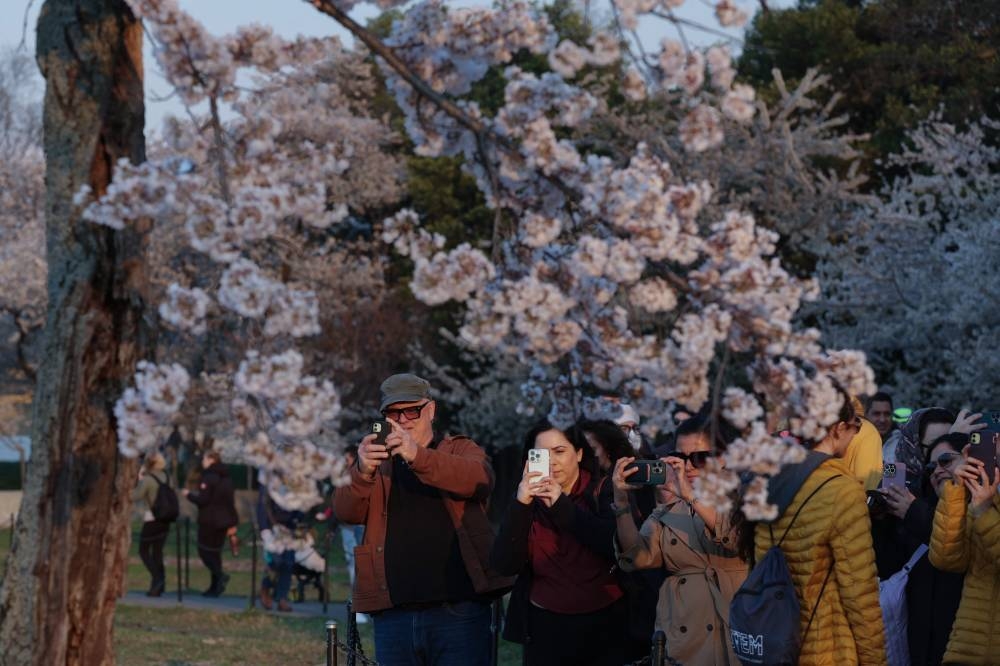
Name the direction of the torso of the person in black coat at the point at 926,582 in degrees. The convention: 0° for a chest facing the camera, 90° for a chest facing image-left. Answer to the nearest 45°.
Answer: approximately 45°

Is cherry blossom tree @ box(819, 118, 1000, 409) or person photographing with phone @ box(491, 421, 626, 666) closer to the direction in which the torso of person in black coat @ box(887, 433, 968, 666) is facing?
the person photographing with phone

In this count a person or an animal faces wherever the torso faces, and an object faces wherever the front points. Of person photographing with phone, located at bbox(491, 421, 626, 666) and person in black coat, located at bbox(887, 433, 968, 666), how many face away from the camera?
0

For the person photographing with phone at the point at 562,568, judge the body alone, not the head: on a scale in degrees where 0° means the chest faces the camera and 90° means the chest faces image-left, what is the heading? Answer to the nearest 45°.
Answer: approximately 45°

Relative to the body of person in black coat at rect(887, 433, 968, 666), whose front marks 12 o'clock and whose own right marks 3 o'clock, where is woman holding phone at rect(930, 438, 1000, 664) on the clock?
The woman holding phone is roughly at 10 o'clock from the person in black coat.

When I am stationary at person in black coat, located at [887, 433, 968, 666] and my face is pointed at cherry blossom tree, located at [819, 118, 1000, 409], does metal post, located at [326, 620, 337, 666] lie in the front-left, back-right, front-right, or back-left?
back-left

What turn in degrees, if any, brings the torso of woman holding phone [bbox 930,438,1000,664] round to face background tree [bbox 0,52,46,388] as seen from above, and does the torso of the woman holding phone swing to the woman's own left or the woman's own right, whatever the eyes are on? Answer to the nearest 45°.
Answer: approximately 90° to the woman's own right

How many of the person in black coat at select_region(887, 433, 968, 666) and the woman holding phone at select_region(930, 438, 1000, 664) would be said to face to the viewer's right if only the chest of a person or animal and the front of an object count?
0

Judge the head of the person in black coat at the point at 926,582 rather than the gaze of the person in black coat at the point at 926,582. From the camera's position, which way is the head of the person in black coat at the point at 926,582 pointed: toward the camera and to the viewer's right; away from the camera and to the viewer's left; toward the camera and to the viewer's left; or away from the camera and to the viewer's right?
toward the camera and to the viewer's left
